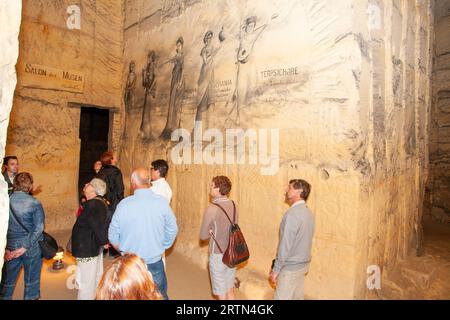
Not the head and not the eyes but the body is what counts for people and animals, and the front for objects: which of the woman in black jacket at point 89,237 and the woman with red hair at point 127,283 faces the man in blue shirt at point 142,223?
the woman with red hair

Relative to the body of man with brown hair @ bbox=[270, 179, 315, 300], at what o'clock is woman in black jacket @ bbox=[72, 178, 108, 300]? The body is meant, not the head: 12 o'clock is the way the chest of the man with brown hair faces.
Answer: The woman in black jacket is roughly at 12 o'clock from the man with brown hair.

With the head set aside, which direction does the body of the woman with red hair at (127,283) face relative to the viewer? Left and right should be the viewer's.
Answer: facing away from the viewer

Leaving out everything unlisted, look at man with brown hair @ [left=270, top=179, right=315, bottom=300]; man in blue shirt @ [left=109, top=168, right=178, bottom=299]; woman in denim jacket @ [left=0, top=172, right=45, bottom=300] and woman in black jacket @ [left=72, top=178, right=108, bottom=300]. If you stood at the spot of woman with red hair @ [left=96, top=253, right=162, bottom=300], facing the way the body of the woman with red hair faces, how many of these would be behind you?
0

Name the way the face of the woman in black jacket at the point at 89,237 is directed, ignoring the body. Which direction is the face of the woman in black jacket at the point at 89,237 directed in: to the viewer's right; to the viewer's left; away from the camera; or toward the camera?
to the viewer's left

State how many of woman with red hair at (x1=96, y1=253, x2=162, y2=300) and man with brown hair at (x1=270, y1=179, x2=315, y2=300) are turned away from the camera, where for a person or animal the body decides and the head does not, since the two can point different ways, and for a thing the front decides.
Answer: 1

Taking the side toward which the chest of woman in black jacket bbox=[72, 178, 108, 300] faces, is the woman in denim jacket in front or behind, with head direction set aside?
in front

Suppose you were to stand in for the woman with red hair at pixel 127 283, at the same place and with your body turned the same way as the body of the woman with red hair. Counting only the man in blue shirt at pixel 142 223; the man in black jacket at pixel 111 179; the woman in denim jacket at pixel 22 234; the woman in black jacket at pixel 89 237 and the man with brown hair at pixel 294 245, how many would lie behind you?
0

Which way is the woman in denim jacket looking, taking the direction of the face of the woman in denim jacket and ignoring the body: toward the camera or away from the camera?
away from the camera

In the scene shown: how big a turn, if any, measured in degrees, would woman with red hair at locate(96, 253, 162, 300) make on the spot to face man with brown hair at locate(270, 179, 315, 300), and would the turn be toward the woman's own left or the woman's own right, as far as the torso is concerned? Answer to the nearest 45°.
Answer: approximately 45° to the woman's own right

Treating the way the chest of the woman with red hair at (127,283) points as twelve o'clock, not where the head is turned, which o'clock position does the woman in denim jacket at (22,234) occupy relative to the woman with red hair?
The woman in denim jacket is roughly at 11 o'clock from the woman with red hair.

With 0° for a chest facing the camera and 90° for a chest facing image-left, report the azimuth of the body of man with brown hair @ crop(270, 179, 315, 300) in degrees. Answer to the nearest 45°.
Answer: approximately 90°

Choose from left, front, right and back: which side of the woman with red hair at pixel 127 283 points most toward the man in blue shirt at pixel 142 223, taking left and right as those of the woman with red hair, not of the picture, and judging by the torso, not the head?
front

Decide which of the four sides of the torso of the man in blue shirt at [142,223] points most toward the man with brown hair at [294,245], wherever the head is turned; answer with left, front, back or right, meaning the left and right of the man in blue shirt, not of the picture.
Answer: right
